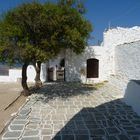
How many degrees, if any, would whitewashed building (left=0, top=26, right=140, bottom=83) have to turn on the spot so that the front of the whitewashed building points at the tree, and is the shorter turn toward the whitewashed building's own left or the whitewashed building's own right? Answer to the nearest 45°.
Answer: approximately 45° to the whitewashed building's own right

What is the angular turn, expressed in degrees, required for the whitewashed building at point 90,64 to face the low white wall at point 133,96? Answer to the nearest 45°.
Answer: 0° — it already faces it

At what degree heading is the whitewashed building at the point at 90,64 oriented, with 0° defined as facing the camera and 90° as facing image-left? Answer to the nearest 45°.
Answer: approximately 0°
